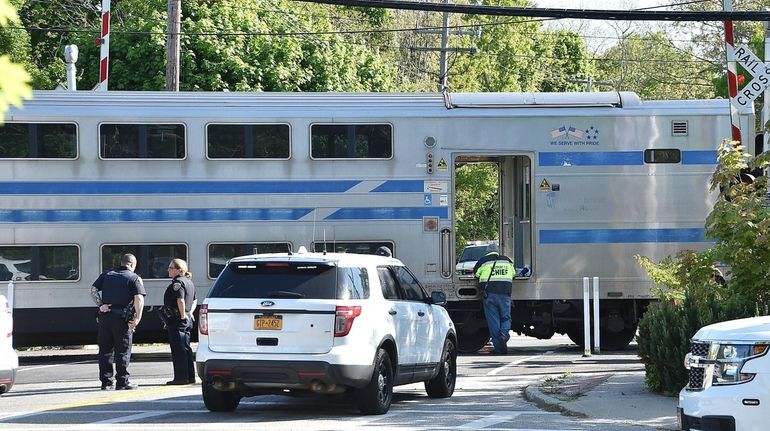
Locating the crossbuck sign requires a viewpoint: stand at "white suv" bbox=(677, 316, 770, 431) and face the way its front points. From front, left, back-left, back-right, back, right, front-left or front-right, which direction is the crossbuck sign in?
back-right

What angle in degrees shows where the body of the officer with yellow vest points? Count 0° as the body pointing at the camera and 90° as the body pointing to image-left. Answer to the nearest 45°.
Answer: approximately 180°

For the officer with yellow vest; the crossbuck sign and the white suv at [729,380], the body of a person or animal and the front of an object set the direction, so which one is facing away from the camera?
the officer with yellow vest

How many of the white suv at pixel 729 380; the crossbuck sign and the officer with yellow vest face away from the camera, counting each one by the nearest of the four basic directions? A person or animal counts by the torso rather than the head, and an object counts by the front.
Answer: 1

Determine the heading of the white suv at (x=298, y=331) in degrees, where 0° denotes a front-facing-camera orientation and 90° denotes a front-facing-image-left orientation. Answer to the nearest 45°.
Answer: approximately 225°

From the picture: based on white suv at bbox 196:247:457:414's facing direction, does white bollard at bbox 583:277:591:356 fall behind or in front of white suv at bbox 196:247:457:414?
in front

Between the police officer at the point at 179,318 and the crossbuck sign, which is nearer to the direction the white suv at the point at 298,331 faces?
the crossbuck sign

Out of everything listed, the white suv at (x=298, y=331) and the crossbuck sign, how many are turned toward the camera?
1

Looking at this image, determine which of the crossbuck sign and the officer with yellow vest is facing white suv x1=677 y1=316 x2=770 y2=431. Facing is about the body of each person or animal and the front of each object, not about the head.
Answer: the crossbuck sign

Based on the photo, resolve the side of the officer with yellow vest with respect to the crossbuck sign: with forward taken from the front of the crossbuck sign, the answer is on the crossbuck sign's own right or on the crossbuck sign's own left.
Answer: on the crossbuck sign's own right

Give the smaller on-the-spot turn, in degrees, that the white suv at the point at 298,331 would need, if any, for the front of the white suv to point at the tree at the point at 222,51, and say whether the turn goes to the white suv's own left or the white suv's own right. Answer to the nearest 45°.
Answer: approximately 45° to the white suv's own left

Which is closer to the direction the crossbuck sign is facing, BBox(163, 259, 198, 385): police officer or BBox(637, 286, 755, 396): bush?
the bush

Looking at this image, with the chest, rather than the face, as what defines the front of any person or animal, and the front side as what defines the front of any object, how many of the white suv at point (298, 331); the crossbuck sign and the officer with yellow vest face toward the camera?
1
